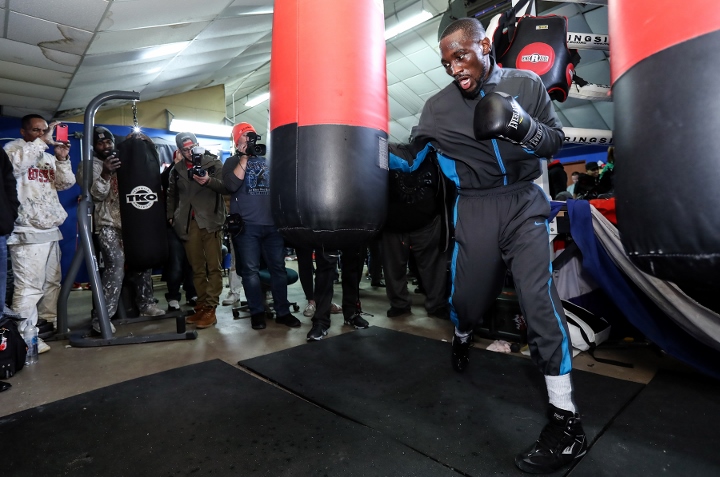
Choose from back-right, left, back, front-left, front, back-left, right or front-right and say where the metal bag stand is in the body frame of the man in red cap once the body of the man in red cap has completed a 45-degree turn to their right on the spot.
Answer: right

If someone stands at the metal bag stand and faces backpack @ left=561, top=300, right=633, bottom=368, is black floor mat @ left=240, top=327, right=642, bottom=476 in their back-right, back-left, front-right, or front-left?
front-right

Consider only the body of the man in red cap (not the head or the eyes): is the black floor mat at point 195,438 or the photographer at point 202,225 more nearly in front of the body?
the black floor mat

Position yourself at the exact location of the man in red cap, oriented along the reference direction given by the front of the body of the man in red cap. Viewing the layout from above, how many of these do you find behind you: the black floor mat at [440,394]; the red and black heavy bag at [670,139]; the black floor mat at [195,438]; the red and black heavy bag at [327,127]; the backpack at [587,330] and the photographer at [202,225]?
1

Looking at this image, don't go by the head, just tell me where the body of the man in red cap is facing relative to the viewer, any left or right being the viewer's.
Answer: facing the viewer and to the right of the viewer

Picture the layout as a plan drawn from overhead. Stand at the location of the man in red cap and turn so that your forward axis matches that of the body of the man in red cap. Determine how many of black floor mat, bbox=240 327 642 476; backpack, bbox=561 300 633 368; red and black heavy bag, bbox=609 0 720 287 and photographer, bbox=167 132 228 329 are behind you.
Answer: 1

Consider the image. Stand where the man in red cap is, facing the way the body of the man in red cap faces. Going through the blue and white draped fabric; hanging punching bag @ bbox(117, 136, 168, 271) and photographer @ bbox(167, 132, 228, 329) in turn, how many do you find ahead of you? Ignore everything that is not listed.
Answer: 1

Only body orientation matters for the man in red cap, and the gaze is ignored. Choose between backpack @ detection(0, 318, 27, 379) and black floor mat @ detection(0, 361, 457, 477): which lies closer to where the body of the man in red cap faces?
the black floor mat

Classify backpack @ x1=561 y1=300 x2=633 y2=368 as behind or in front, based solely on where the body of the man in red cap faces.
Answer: in front

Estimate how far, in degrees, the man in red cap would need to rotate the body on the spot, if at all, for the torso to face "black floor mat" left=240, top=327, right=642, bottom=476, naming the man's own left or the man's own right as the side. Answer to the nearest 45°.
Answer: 0° — they already face it

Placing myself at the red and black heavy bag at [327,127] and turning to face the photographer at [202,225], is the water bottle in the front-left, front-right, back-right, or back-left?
front-left

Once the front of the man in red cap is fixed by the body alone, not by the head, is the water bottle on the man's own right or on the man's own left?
on the man's own right

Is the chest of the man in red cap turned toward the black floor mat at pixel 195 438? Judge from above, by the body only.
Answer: no

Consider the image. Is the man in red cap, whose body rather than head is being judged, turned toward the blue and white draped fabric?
yes

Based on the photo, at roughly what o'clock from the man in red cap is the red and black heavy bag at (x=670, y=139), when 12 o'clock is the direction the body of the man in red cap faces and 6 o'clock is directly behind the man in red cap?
The red and black heavy bag is roughly at 1 o'clock from the man in red cap.

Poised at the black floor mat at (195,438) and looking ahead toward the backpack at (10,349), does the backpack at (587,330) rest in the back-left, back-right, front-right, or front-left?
back-right

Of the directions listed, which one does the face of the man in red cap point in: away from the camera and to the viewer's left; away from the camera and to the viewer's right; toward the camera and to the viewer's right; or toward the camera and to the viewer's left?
toward the camera and to the viewer's right
